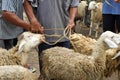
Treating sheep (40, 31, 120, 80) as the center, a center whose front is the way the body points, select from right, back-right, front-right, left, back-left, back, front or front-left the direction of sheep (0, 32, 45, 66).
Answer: back

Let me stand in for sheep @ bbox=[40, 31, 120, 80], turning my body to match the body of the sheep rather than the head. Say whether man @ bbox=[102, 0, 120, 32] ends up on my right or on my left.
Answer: on my left

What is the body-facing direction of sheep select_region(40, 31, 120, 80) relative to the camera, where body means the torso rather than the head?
to the viewer's right

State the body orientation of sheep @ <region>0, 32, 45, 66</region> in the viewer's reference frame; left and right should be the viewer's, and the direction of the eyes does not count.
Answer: facing to the right of the viewer

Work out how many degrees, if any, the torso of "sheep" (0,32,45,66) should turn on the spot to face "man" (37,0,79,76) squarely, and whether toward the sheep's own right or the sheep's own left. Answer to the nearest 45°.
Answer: approximately 45° to the sheep's own left

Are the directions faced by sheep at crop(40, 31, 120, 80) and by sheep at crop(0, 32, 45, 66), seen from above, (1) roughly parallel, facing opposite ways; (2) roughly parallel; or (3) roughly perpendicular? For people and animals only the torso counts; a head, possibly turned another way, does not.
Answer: roughly parallel

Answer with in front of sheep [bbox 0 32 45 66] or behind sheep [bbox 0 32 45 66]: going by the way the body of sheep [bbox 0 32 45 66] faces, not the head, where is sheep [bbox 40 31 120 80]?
in front
